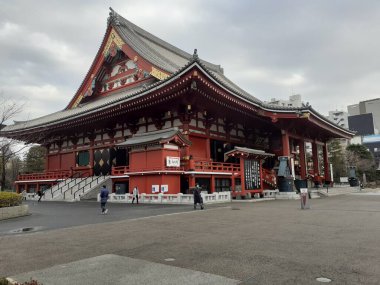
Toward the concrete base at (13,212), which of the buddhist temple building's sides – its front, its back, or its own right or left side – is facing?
right

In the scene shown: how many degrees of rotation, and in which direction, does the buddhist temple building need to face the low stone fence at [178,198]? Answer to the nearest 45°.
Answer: approximately 45° to its right

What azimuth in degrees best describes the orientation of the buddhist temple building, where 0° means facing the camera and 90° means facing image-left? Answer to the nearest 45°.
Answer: approximately 315°

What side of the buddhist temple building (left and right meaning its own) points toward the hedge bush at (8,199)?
right
